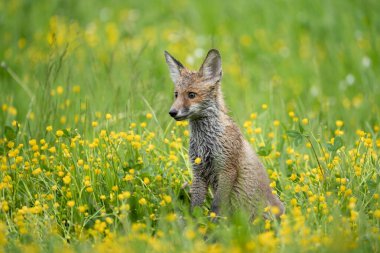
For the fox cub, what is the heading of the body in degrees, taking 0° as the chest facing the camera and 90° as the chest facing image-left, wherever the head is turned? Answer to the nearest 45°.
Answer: approximately 45°
